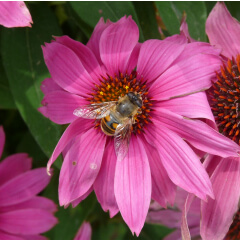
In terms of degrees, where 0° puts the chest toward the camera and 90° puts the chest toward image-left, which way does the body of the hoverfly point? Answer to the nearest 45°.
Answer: approximately 225°
